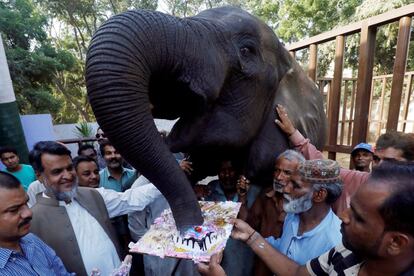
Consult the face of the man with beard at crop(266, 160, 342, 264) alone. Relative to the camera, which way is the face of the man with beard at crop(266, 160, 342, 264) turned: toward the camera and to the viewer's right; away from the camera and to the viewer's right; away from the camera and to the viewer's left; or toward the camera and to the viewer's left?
toward the camera and to the viewer's left

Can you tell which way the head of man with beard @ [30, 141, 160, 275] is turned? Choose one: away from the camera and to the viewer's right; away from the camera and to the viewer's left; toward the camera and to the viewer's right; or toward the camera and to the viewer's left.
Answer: toward the camera and to the viewer's right

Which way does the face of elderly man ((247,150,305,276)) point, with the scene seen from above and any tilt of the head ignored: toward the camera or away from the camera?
toward the camera

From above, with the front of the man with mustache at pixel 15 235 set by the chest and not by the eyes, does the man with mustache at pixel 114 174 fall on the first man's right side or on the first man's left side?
on the first man's left side

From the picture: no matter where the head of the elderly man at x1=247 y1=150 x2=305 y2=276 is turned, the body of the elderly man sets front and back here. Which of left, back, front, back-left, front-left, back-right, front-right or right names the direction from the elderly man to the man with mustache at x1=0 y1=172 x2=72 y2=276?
front

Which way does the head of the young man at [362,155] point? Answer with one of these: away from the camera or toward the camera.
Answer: toward the camera

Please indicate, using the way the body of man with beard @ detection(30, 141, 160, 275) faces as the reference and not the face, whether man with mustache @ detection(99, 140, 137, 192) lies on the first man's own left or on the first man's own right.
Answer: on the first man's own left

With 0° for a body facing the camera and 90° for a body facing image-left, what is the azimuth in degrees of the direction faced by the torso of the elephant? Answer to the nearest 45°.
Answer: approximately 45°

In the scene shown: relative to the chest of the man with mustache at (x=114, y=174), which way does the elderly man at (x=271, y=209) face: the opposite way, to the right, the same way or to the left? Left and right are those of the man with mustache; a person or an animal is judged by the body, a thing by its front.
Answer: to the right

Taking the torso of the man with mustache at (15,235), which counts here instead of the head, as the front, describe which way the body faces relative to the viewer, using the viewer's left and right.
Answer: facing the viewer and to the right of the viewer

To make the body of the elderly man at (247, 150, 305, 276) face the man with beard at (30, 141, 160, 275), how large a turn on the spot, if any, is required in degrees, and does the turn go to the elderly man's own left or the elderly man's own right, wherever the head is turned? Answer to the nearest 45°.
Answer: approximately 45° to the elderly man's own right
